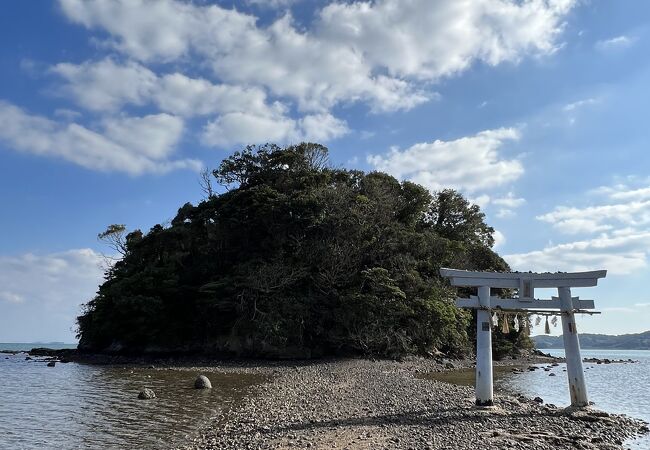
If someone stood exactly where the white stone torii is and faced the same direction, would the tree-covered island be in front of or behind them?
behind

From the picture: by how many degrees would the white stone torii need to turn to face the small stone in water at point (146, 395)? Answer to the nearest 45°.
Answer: approximately 90° to its right

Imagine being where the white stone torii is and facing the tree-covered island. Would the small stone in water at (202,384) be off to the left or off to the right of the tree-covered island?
left

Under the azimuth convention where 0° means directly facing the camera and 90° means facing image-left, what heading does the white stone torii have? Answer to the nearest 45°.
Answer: approximately 0°

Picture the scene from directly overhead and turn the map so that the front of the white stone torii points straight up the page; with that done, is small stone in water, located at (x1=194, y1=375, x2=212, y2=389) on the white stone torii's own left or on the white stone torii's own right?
on the white stone torii's own right
